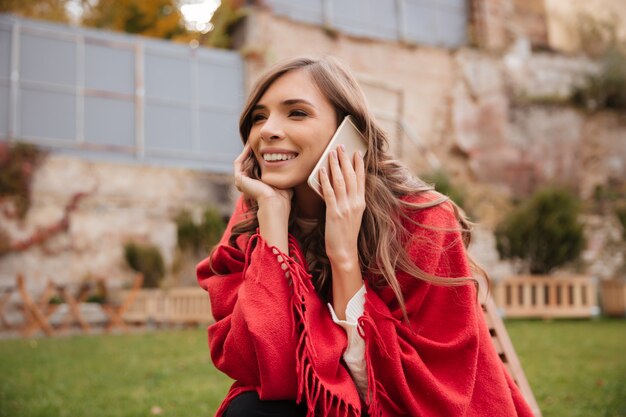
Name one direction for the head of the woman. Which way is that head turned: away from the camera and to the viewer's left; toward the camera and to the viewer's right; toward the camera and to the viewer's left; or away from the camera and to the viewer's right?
toward the camera and to the viewer's left

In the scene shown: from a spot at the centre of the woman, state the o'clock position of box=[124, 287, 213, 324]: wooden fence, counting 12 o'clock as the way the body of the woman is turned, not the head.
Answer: The wooden fence is roughly at 4 o'clock from the woman.

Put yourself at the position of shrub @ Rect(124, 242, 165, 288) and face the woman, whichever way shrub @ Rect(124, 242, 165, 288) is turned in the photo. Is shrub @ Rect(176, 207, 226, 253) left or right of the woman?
left

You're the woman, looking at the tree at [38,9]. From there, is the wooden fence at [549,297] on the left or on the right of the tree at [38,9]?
right

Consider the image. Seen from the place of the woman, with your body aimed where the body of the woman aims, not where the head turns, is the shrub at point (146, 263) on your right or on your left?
on your right

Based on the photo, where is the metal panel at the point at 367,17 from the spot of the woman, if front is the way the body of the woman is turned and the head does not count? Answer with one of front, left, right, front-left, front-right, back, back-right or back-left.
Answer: back-right

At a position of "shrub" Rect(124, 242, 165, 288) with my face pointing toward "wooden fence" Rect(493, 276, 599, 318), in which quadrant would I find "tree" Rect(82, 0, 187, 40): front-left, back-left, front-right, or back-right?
back-left

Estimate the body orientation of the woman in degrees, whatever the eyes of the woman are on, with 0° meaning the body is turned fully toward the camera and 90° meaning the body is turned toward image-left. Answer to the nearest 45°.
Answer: approximately 45°
